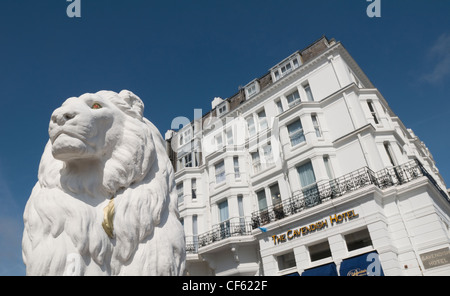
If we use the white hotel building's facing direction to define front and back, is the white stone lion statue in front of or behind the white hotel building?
in front

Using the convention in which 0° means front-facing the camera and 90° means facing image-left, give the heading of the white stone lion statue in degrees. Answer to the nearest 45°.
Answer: approximately 45°

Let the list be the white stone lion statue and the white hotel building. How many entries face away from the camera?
0

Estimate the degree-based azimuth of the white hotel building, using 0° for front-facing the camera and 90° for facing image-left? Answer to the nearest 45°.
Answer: approximately 45°

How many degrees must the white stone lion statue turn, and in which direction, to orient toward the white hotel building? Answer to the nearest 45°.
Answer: approximately 180°

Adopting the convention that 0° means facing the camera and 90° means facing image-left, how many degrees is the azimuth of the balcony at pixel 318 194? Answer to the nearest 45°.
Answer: approximately 45°
